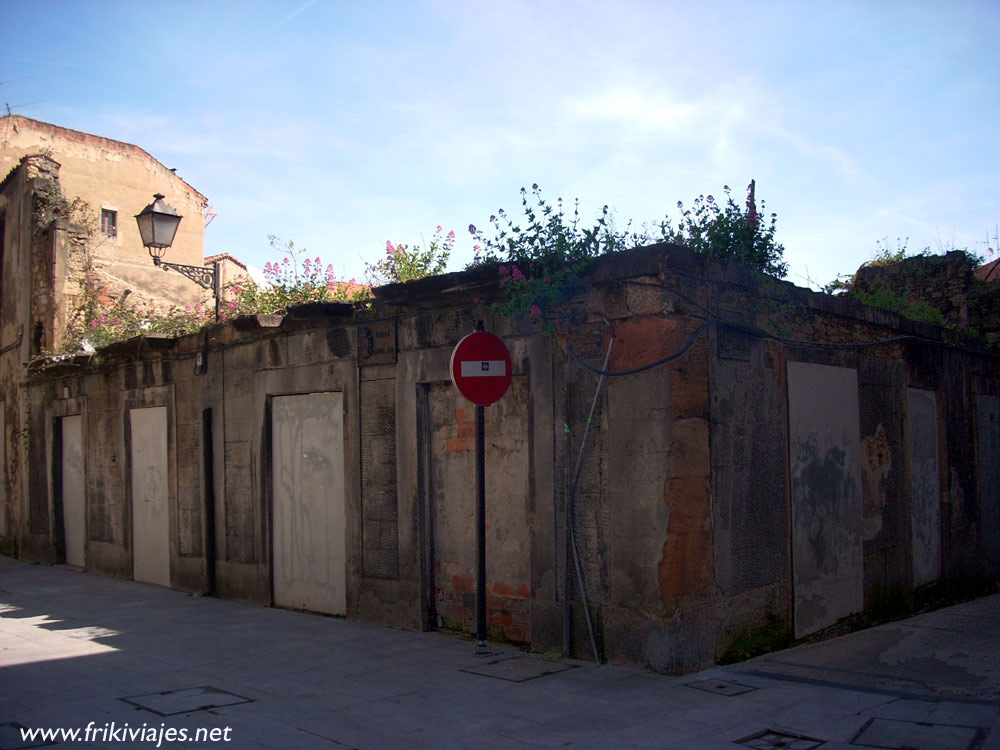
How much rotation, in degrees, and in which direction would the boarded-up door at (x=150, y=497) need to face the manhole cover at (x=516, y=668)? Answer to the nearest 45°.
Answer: approximately 45° to its left

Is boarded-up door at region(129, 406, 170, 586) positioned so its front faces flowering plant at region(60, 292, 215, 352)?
no

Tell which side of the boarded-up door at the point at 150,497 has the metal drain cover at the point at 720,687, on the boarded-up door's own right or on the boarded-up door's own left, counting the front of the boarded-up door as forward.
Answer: on the boarded-up door's own left

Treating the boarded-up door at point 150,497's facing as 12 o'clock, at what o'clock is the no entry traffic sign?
The no entry traffic sign is roughly at 10 o'clock from the boarded-up door.

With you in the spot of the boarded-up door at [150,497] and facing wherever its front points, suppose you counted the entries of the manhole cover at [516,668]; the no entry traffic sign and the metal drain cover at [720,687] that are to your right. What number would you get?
0

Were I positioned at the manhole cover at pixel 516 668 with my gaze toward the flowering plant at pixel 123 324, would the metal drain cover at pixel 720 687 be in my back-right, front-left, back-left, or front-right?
back-right

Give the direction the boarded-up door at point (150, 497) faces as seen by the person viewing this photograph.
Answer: facing the viewer and to the left of the viewer

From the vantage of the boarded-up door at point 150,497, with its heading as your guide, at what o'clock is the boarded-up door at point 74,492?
the boarded-up door at point 74,492 is roughly at 4 o'clock from the boarded-up door at point 150,497.
